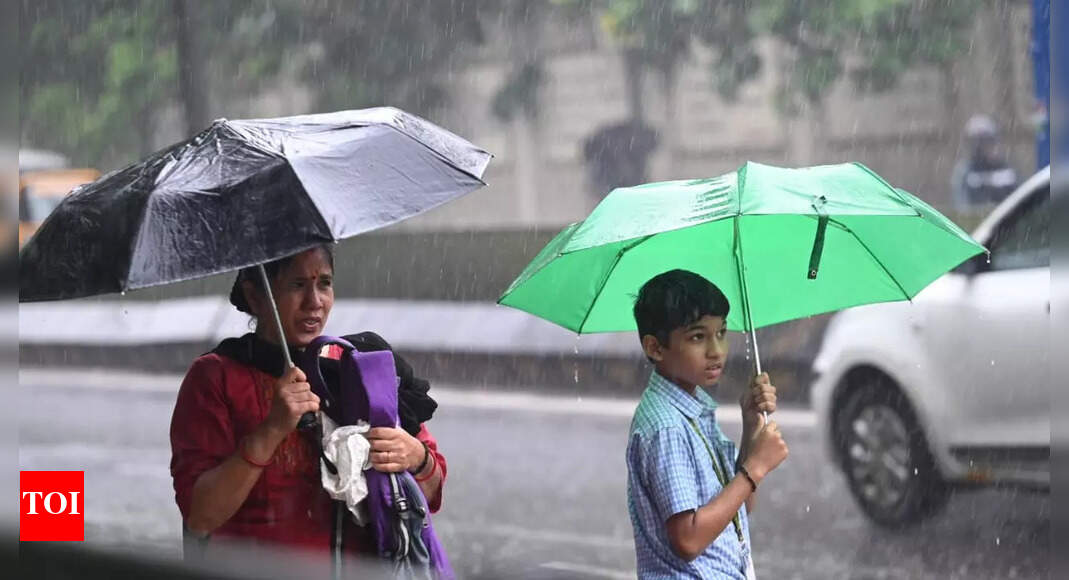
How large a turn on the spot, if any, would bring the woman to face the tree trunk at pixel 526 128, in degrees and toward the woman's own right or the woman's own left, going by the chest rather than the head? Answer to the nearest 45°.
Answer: approximately 135° to the woman's own left

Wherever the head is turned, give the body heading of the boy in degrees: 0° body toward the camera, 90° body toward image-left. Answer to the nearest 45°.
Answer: approximately 315°

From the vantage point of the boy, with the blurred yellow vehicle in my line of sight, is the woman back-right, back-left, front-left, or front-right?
front-left

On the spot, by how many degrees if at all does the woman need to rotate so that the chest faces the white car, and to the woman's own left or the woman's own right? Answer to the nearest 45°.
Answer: approximately 90° to the woman's own left

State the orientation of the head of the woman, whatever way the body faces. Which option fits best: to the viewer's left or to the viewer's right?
to the viewer's right

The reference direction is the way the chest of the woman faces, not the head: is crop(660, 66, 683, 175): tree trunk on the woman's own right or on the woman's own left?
on the woman's own left

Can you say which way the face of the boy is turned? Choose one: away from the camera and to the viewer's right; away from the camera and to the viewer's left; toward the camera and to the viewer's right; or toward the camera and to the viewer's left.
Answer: toward the camera and to the viewer's right

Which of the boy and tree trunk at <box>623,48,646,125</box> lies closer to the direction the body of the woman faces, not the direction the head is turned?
the boy

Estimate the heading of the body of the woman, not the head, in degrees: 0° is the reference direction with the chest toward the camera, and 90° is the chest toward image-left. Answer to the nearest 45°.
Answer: approximately 315°

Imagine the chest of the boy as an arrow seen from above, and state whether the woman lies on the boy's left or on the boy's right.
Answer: on the boy's right
